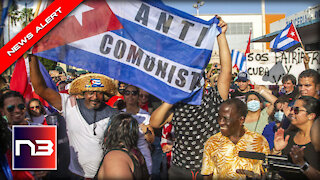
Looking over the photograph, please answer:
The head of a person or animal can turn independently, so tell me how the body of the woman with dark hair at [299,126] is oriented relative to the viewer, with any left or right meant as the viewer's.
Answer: facing the viewer and to the left of the viewer

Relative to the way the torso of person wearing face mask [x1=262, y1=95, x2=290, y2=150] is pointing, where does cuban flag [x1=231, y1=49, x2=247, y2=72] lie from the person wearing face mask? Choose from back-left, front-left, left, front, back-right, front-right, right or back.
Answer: back

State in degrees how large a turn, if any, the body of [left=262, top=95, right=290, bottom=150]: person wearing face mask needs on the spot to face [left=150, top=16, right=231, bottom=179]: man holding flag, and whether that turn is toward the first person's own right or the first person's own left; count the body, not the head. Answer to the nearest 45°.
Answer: approximately 45° to the first person's own right

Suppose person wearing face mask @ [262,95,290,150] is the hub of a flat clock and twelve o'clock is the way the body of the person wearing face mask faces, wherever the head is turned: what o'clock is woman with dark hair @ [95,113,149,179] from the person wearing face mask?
The woman with dark hair is roughly at 1 o'clock from the person wearing face mask.

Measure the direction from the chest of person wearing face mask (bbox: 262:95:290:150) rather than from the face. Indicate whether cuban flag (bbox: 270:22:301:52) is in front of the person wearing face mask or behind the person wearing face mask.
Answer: behind

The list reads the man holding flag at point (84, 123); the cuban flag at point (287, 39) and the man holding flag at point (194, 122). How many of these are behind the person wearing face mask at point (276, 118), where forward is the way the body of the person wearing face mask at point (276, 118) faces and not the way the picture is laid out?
1

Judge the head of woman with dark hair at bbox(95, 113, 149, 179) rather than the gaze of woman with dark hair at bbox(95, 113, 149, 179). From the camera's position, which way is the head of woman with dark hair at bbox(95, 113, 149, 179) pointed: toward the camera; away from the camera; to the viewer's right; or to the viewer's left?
away from the camera

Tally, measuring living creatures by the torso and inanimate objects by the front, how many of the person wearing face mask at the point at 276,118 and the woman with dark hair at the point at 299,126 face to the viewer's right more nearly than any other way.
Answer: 0

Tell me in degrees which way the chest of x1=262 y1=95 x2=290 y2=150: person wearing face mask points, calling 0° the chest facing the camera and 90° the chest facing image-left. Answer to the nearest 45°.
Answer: approximately 0°

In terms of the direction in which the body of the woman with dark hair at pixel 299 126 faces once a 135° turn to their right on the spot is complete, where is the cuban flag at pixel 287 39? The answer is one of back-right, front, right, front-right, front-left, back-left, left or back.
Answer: front

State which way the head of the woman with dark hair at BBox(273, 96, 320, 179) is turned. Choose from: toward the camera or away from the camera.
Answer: toward the camera

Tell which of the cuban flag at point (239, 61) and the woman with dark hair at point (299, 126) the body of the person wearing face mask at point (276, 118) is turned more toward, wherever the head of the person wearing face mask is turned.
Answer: the woman with dark hair

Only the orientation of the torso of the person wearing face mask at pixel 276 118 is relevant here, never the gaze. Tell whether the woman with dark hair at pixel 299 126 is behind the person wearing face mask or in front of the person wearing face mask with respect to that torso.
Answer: in front
